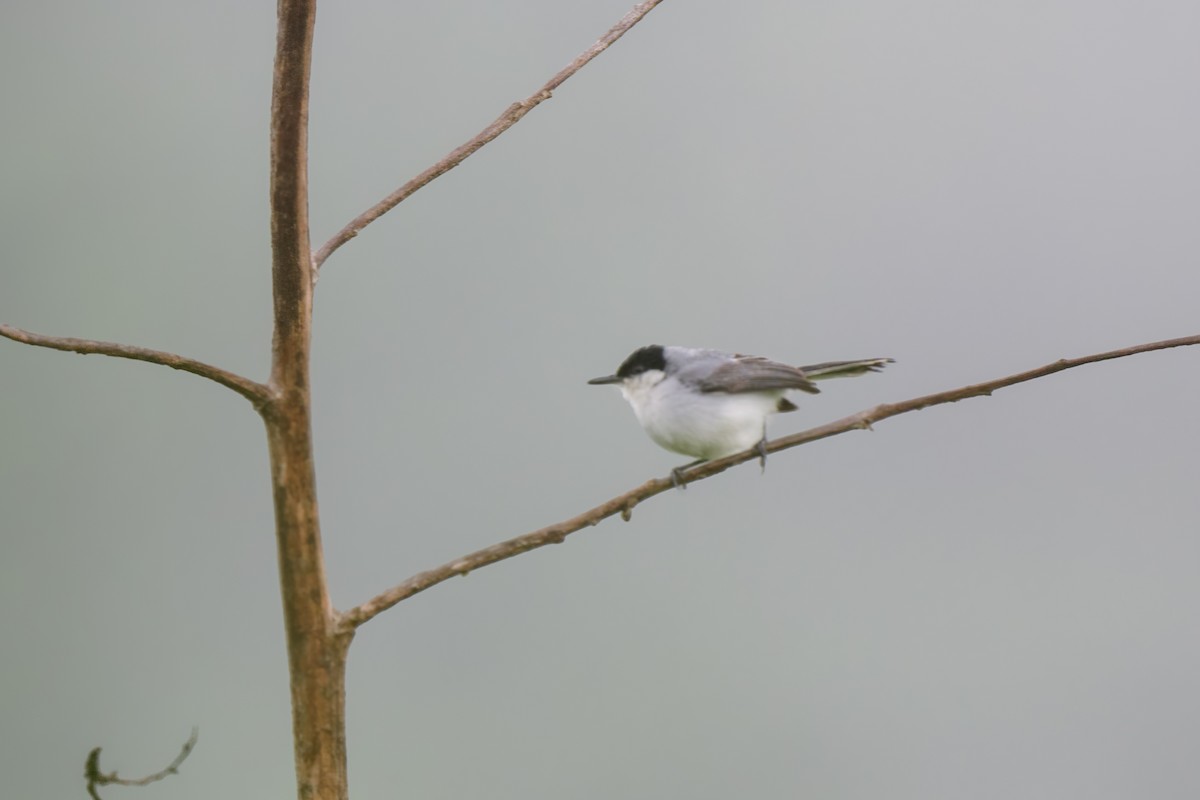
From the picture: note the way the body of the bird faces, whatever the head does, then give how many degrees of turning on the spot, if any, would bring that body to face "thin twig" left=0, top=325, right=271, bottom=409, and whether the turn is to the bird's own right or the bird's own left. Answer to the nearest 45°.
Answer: approximately 45° to the bird's own left

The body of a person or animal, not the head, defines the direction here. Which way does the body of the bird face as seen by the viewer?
to the viewer's left
